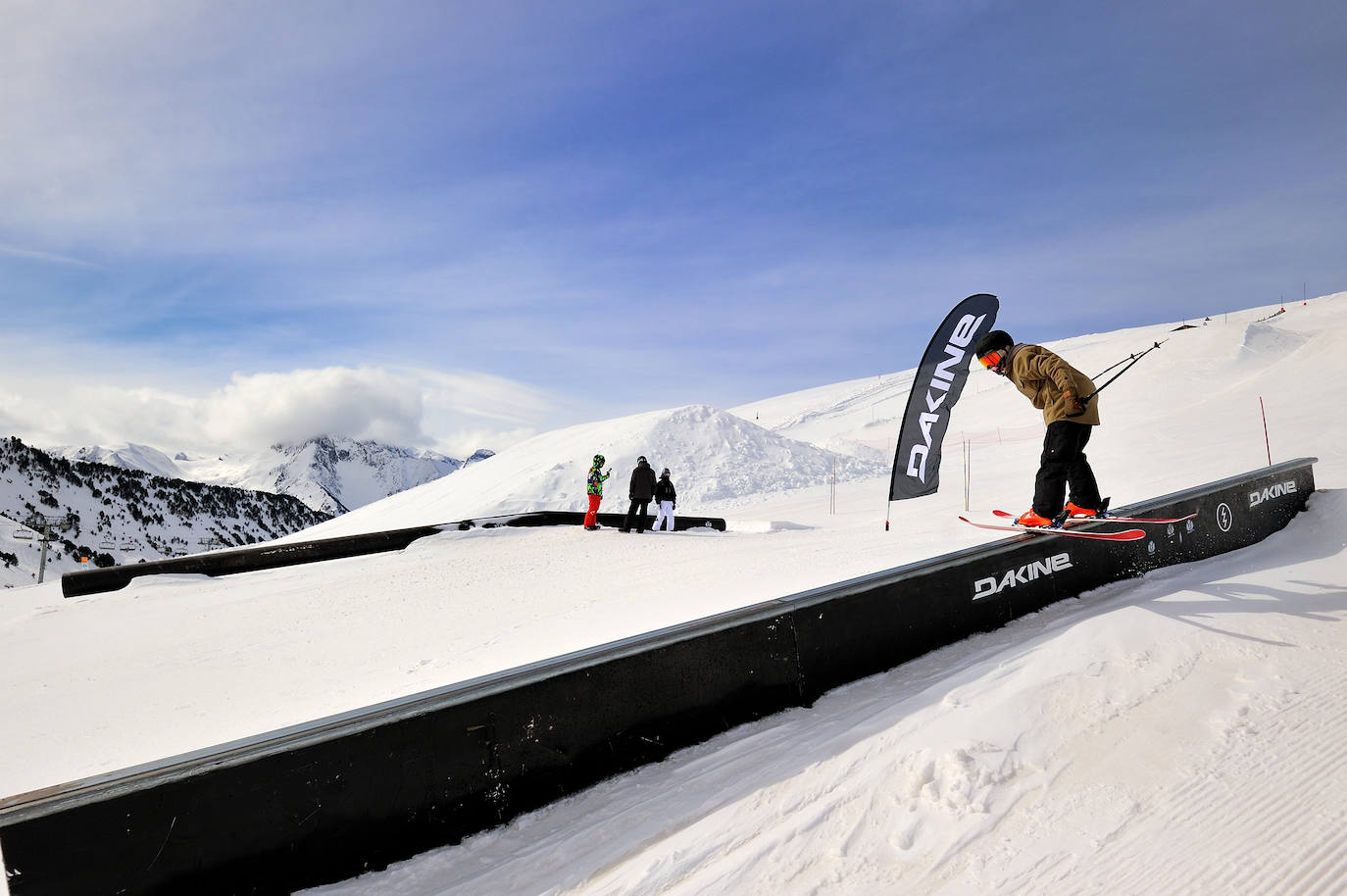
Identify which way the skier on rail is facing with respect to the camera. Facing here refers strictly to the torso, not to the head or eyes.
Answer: to the viewer's left

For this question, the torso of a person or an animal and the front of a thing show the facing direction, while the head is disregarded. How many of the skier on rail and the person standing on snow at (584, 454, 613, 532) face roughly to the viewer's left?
1

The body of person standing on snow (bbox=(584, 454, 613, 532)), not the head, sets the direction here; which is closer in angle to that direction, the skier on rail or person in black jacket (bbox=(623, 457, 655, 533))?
the person in black jacket

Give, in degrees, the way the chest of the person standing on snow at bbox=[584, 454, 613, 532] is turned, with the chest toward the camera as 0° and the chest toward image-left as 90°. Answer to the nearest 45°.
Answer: approximately 270°

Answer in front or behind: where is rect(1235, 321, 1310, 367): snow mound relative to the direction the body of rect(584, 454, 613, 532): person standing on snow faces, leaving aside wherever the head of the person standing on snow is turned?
in front

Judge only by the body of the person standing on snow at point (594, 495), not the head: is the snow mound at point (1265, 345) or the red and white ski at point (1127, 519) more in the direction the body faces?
the snow mound

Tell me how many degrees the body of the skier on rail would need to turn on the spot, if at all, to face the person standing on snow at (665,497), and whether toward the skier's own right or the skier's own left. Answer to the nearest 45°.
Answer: approximately 45° to the skier's own right

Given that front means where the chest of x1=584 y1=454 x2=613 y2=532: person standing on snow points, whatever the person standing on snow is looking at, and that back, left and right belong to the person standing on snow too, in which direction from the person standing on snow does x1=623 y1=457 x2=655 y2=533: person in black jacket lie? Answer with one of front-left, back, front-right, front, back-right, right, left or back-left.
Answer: front-right
